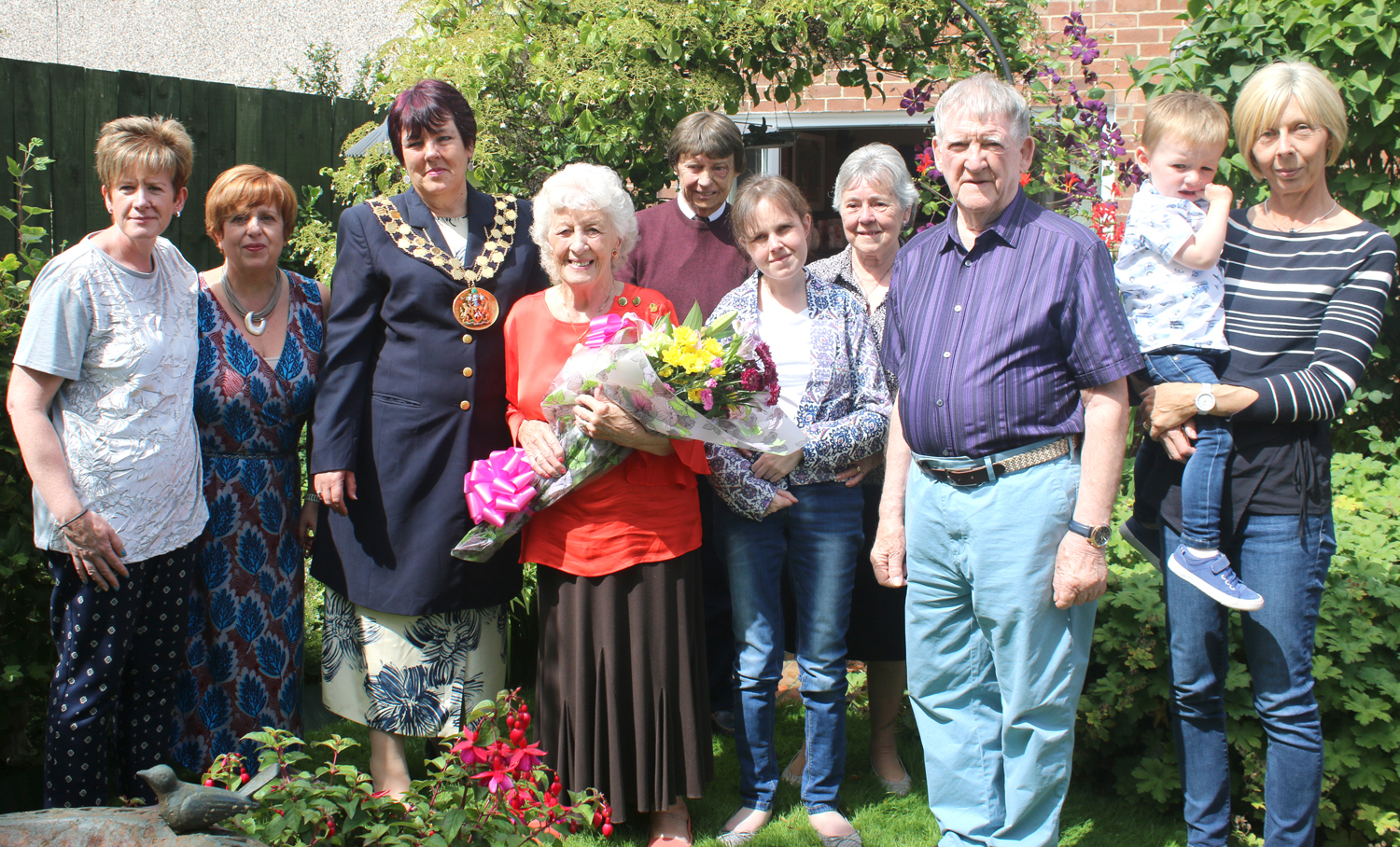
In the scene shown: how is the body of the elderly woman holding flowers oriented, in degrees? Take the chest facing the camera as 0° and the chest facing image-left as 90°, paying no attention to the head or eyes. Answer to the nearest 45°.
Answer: approximately 0°

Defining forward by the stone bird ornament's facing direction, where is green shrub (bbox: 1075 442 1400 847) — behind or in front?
behind

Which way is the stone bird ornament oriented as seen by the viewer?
to the viewer's left

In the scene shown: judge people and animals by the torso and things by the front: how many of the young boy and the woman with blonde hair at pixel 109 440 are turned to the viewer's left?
0

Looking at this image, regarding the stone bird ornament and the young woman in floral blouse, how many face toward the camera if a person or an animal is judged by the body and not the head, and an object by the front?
1

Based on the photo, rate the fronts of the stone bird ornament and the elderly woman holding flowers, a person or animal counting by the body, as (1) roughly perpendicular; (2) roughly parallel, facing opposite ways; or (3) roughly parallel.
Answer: roughly perpendicular
